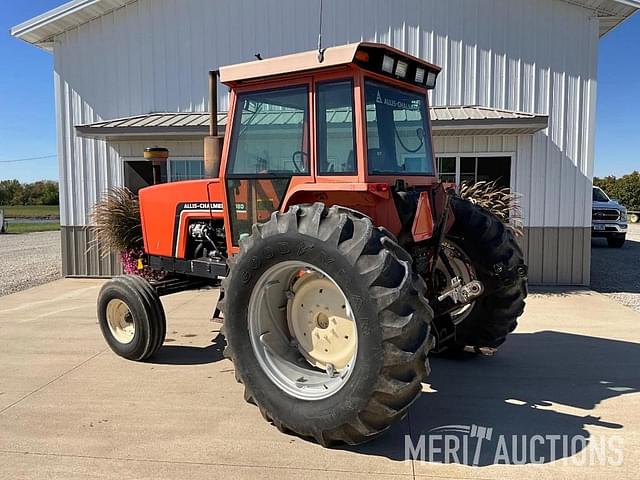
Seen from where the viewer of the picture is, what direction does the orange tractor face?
facing away from the viewer and to the left of the viewer

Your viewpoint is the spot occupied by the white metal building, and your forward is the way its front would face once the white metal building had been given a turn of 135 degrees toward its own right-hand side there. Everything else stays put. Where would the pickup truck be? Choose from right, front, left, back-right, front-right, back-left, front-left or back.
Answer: right

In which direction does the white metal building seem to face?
toward the camera

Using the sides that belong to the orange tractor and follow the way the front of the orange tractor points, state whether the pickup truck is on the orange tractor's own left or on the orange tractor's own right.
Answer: on the orange tractor's own right

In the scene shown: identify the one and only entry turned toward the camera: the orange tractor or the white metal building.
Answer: the white metal building

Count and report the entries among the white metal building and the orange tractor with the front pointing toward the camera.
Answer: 1

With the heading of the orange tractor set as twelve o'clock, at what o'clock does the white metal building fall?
The white metal building is roughly at 2 o'clock from the orange tractor.

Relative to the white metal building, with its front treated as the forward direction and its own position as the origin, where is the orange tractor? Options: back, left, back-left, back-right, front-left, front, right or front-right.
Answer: front
